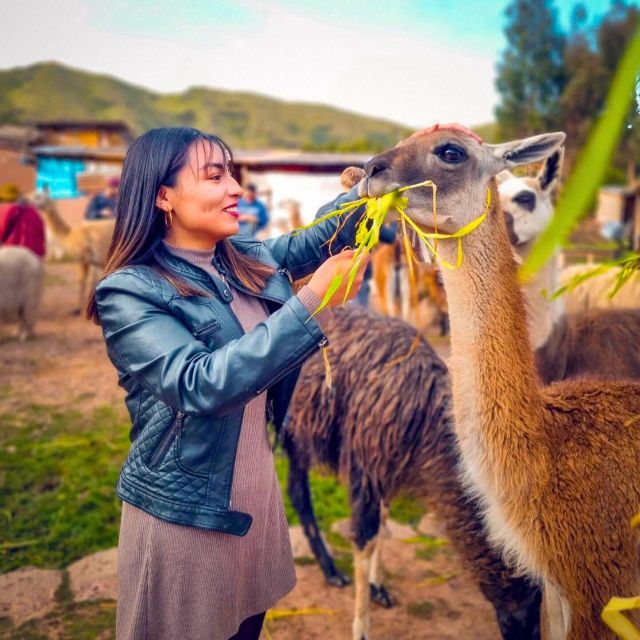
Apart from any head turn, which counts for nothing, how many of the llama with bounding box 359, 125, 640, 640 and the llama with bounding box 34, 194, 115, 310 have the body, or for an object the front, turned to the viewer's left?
2

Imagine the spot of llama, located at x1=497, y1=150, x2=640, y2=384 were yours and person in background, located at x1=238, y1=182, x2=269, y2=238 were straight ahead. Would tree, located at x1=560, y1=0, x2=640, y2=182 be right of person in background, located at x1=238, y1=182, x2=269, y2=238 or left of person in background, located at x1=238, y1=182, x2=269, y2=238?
right

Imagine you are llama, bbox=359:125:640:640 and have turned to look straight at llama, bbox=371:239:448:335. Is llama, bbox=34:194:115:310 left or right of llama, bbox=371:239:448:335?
left

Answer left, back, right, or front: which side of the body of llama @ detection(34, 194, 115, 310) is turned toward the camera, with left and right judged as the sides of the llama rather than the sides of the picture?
left

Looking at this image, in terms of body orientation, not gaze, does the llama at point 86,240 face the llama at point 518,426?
no

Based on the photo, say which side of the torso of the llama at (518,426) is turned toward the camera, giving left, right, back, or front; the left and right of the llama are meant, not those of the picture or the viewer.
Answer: left

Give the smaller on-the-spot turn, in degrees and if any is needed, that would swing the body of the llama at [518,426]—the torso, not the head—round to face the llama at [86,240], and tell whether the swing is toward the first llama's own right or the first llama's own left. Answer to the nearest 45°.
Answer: approximately 45° to the first llama's own right

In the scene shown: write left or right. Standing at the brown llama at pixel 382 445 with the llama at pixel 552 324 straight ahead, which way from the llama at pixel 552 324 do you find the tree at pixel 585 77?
left
